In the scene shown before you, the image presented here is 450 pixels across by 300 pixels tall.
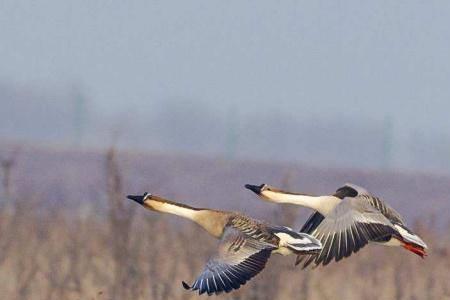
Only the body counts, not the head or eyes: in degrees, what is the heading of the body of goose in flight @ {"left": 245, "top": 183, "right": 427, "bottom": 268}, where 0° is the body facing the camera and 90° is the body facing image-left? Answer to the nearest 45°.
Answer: approximately 90°

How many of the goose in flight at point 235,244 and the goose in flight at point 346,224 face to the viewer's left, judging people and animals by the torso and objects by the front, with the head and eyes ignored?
2

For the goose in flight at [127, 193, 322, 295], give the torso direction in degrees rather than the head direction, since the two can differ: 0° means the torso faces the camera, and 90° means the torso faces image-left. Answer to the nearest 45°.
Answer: approximately 90°

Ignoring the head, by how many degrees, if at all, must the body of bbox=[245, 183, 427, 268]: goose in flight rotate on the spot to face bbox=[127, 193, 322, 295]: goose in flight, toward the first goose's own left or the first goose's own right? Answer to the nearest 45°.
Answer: approximately 45° to the first goose's own left
